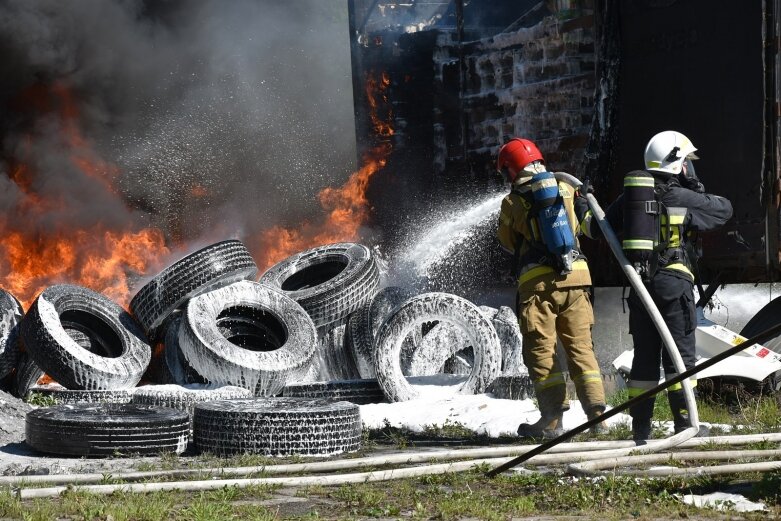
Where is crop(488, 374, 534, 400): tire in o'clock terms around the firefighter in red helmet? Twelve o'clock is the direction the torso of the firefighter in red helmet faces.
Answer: The tire is roughly at 1 o'clock from the firefighter in red helmet.

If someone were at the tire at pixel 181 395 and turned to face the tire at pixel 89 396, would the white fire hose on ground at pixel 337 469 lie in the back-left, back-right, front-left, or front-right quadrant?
back-left

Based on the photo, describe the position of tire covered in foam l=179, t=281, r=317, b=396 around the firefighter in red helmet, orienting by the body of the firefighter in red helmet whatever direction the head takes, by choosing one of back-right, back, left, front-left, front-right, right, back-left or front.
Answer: front

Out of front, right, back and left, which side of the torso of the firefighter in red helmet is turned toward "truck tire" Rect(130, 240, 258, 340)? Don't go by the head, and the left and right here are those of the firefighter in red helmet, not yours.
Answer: front

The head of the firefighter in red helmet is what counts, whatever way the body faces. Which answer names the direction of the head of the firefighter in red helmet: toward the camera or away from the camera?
away from the camera

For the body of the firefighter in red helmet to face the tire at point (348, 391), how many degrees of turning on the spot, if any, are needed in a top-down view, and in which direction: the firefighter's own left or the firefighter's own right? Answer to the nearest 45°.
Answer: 0° — they already face it

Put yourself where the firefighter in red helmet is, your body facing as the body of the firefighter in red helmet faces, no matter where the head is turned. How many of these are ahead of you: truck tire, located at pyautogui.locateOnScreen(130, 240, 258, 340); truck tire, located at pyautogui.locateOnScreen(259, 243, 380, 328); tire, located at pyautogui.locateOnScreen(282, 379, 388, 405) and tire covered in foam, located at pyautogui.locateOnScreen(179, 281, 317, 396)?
4

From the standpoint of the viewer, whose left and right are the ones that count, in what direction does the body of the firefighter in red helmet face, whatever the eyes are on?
facing away from the viewer and to the left of the viewer

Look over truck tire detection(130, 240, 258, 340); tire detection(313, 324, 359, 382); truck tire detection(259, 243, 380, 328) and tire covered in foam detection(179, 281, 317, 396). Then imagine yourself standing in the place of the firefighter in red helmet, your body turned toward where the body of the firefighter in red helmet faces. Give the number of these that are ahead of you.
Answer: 4

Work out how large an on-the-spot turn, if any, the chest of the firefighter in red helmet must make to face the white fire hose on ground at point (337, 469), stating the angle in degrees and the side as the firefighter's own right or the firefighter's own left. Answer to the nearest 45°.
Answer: approximately 90° to the firefighter's own left

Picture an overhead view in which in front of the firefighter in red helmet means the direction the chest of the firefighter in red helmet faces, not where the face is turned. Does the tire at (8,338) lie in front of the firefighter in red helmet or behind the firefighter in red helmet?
in front
